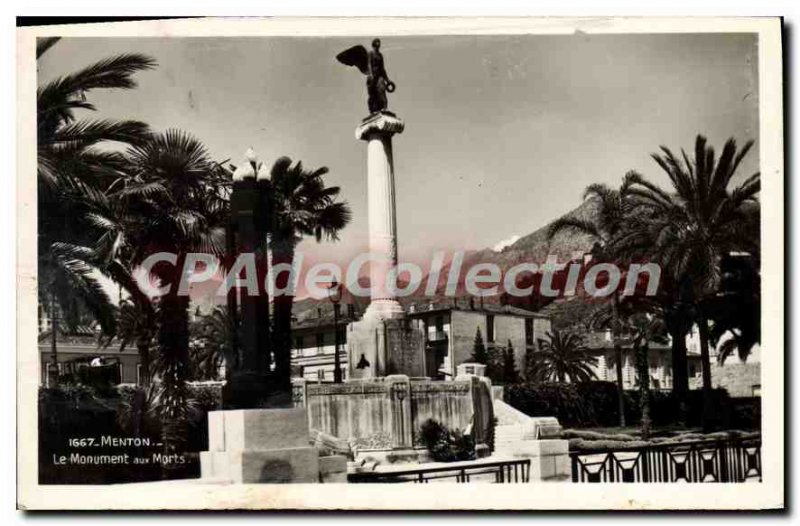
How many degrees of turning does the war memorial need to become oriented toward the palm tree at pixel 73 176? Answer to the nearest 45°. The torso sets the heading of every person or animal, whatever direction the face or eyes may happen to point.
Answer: approximately 90° to its right

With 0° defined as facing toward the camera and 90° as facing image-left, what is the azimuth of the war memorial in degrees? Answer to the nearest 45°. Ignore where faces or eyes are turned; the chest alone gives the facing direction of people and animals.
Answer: approximately 315°
